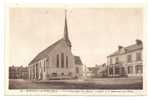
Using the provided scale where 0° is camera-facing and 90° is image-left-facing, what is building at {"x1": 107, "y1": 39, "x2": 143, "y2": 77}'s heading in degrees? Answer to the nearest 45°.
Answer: approximately 45°
